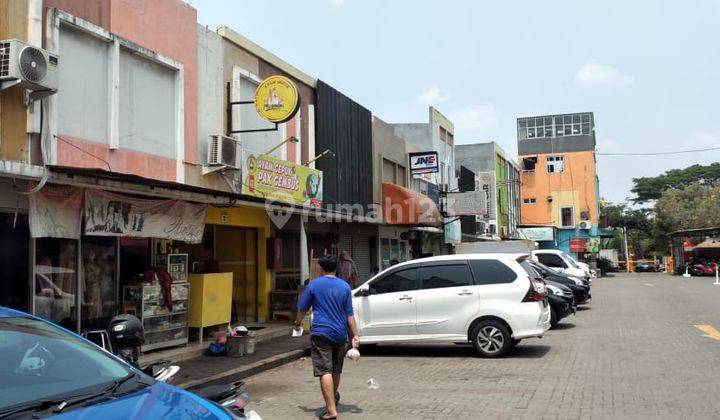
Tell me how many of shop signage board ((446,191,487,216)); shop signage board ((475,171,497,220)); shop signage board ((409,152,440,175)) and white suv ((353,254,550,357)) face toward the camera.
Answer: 3

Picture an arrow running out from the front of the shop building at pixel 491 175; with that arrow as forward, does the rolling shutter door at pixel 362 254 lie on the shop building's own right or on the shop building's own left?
on the shop building's own right

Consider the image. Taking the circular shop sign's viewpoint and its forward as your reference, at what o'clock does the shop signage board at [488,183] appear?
The shop signage board is roughly at 7 o'clock from the circular shop sign.

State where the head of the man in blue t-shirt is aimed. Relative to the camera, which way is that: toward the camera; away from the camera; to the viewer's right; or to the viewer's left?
away from the camera

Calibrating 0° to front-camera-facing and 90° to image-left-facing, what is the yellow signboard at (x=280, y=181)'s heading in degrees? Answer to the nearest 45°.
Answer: approximately 315°

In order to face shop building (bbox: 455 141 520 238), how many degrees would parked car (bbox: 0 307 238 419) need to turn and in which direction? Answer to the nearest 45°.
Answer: approximately 90° to its left

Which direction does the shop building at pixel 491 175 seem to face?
to the viewer's right

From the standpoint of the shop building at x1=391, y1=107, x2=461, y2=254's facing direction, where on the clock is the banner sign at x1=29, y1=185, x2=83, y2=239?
The banner sign is roughly at 2 o'clock from the shop building.

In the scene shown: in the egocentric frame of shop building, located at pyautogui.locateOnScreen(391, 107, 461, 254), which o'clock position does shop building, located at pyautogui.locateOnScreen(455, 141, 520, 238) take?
shop building, located at pyautogui.locateOnScreen(455, 141, 520, 238) is roughly at 8 o'clock from shop building, located at pyautogui.locateOnScreen(391, 107, 461, 254).

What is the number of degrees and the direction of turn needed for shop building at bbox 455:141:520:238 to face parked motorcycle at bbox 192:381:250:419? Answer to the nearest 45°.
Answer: approximately 90° to its right

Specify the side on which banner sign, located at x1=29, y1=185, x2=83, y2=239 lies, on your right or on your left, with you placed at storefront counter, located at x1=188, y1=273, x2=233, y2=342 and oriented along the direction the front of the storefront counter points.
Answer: on your right

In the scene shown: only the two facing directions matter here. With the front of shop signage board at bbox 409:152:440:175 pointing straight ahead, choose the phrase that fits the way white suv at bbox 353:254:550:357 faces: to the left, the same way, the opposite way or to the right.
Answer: to the right
